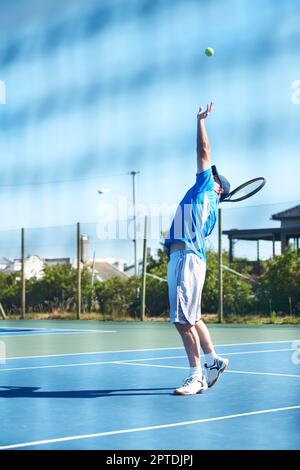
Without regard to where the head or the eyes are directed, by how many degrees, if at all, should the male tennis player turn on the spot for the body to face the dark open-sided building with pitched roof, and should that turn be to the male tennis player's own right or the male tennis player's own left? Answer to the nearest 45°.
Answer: approximately 90° to the male tennis player's own right
